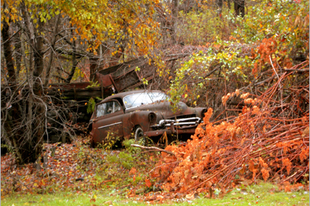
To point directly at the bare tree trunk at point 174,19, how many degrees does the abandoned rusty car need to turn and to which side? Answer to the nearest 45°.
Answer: approximately 135° to its left

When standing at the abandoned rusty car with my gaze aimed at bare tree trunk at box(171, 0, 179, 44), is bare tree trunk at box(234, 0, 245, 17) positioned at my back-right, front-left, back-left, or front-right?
front-right

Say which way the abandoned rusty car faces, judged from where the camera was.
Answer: facing the viewer and to the right of the viewer

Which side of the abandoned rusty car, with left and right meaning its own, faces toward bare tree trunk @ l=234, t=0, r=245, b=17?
left

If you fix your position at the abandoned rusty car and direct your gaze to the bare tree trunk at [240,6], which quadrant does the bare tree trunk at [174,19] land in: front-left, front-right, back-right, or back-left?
front-left

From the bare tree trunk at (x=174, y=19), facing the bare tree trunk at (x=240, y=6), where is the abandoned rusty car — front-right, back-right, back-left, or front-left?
back-right

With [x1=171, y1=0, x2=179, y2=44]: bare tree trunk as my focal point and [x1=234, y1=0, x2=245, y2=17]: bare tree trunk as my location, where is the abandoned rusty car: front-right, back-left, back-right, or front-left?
front-left

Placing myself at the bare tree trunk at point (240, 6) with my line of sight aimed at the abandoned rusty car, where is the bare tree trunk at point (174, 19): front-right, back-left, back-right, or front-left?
front-right
